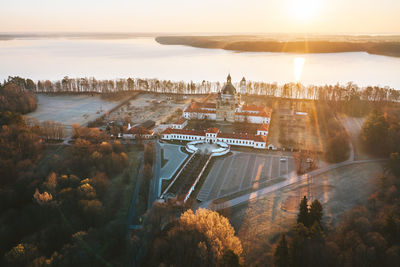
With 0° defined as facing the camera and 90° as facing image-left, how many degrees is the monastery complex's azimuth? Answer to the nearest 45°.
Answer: approximately 0°

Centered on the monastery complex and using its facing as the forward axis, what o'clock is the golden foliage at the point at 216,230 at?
The golden foliage is roughly at 12 o'clock from the monastery complex.

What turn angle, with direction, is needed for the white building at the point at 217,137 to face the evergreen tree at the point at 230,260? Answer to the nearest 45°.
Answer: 0° — it already faces it

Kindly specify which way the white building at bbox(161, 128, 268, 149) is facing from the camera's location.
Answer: facing the viewer

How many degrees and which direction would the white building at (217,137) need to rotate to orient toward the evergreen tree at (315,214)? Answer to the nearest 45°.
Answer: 0° — it already faces it

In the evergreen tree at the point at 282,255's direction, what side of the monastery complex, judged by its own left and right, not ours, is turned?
front

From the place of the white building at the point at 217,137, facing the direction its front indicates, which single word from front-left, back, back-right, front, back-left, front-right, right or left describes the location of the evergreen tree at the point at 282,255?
front

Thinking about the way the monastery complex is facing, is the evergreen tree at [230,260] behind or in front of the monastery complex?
in front

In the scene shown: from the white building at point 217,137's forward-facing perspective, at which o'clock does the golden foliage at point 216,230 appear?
The golden foliage is roughly at 12 o'clock from the white building.

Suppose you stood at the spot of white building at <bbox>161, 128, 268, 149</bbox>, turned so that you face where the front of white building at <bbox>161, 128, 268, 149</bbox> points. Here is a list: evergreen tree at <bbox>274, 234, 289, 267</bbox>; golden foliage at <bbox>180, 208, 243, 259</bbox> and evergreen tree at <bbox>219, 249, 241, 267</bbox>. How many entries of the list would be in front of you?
3

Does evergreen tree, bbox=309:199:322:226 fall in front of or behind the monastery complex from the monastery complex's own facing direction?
in front
